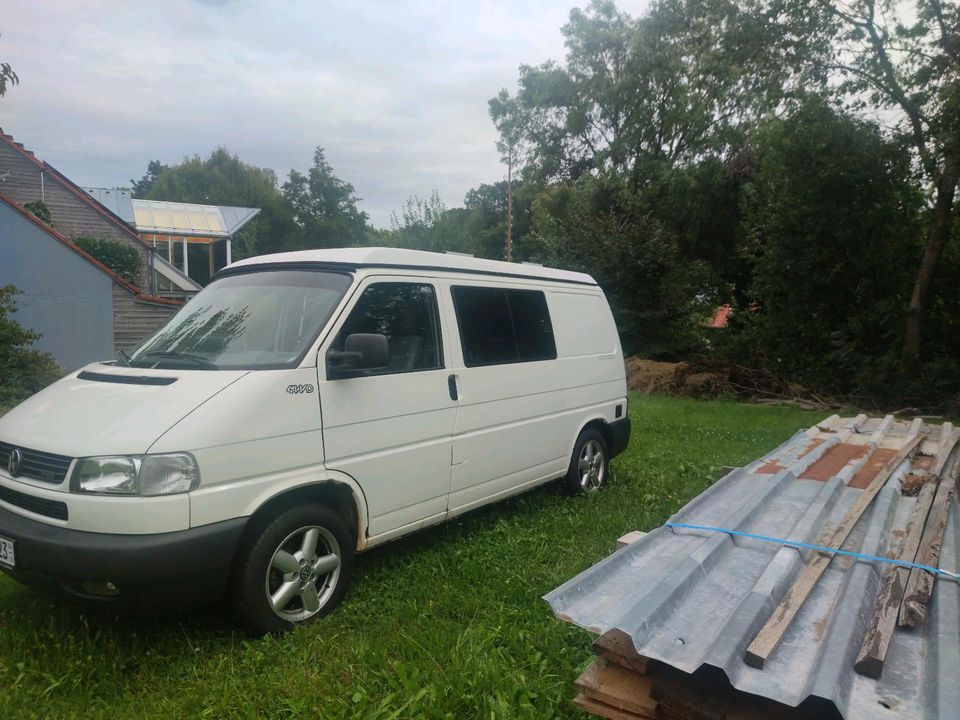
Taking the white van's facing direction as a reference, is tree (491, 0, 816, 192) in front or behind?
behind

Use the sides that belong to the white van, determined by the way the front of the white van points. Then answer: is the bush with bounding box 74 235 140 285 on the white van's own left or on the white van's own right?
on the white van's own right

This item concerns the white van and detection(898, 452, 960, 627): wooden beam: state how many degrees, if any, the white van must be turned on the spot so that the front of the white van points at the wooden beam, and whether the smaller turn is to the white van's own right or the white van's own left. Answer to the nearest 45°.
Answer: approximately 90° to the white van's own left

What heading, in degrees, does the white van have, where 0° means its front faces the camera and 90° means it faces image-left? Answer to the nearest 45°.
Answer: approximately 45°

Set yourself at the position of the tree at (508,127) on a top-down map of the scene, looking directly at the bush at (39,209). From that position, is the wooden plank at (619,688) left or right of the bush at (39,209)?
left

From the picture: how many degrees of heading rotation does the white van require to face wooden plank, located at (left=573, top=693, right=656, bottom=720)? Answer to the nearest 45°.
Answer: approximately 90° to its left

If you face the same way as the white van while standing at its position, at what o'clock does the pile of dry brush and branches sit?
The pile of dry brush and branches is roughly at 6 o'clock from the white van.

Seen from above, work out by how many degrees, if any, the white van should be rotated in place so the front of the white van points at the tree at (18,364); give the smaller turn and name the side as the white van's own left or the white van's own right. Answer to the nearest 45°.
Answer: approximately 90° to the white van's own right

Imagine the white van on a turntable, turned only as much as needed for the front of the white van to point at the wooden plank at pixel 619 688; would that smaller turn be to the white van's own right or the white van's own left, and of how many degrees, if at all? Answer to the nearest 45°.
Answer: approximately 90° to the white van's own left

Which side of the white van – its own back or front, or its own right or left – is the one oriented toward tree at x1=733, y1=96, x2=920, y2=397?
back

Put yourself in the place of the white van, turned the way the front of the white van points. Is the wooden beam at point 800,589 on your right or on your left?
on your left

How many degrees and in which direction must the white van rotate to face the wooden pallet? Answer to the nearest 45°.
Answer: approximately 90° to its left
